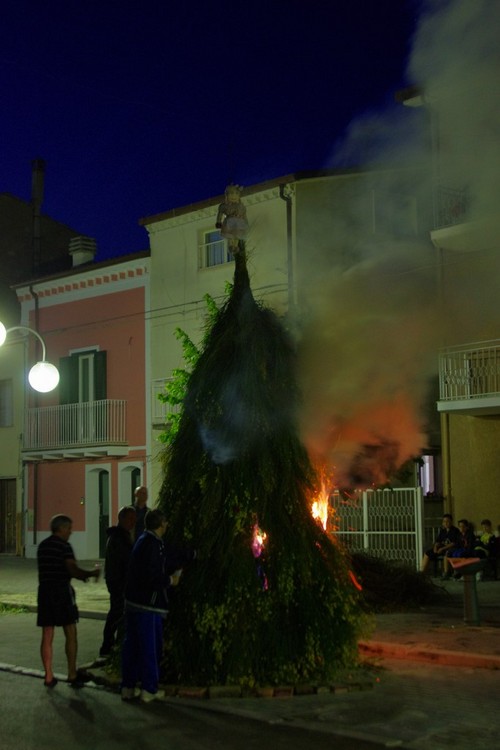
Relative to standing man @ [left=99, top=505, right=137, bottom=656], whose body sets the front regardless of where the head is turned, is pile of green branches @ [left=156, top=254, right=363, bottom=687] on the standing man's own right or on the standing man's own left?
on the standing man's own right

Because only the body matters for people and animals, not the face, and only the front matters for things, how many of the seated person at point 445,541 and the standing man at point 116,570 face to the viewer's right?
1

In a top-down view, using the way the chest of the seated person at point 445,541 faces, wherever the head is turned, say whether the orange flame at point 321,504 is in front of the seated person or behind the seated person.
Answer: in front

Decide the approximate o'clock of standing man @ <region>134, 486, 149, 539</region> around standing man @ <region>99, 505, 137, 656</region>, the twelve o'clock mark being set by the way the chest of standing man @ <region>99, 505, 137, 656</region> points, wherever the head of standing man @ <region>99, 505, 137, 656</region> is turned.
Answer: standing man @ <region>134, 486, 149, 539</region> is roughly at 9 o'clock from standing man @ <region>99, 505, 137, 656</region>.

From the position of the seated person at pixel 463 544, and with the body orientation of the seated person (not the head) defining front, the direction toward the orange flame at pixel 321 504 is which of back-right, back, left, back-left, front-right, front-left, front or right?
front-left

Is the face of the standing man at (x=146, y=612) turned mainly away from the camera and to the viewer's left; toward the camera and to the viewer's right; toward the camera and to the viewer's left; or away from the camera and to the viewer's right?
away from the camera and to the viewer's right

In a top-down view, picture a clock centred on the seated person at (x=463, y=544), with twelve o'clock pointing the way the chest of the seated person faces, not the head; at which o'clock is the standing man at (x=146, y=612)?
The standing man is roughly at 11 o'clock from the seated person.

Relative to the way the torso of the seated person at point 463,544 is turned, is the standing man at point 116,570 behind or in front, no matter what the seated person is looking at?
in front

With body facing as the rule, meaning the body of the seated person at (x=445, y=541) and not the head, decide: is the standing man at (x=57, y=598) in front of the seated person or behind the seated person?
in front

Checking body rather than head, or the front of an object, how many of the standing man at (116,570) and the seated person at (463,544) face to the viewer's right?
1

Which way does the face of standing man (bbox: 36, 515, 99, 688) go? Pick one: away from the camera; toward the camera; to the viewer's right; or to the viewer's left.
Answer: to the viewer's right

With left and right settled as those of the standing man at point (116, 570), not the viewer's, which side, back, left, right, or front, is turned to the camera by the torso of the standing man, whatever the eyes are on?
right

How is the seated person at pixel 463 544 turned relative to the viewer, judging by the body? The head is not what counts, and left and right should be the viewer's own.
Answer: facing the viewer and to the left of the viewer

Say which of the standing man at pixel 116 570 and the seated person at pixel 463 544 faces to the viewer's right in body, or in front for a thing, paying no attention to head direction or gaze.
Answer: the standing man

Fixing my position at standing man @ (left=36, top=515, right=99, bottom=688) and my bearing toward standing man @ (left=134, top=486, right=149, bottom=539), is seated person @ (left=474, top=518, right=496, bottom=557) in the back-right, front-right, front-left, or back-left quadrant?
front-right
